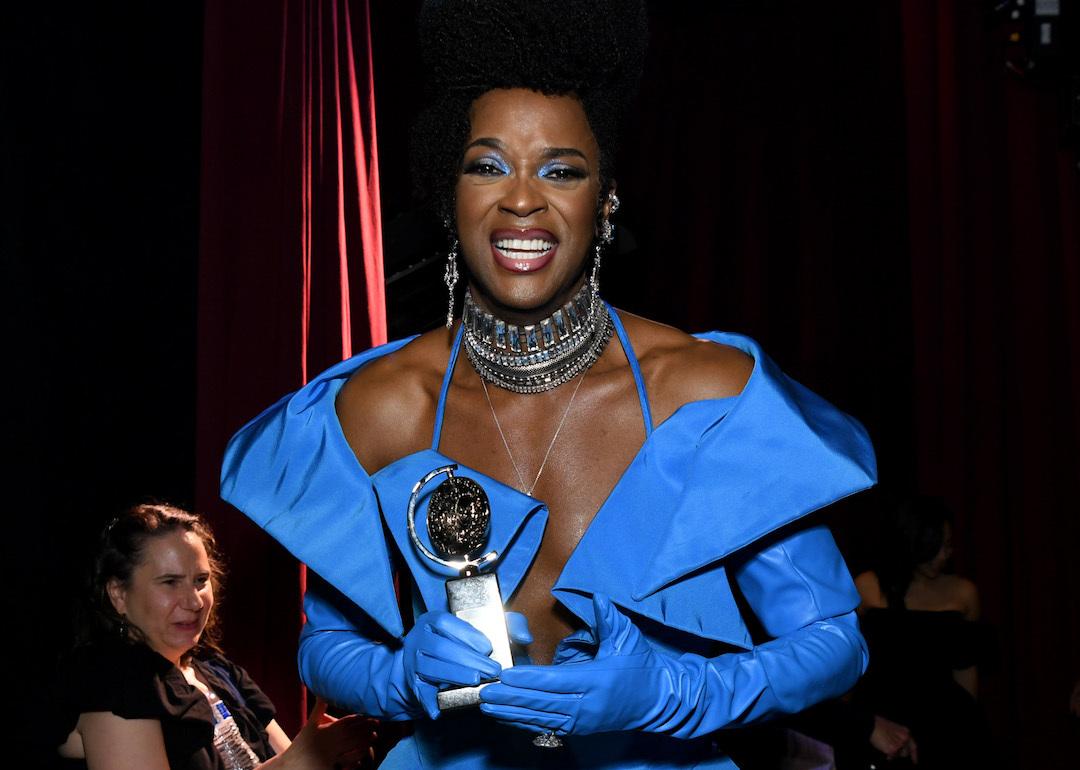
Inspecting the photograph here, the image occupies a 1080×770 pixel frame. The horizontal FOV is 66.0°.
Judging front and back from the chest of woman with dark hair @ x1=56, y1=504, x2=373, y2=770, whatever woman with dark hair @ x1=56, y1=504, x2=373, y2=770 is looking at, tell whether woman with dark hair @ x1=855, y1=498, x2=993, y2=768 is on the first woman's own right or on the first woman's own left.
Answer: on the first woman's own left

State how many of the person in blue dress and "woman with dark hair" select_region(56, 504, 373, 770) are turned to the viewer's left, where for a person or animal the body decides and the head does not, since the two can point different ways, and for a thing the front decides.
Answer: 0

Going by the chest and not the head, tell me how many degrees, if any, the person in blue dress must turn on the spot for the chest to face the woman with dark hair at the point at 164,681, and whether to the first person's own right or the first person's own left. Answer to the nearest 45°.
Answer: approximately 135° to the first person's own right

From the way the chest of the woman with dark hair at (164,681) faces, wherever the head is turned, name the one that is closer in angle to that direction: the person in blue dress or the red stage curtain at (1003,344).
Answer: the person in blue dress

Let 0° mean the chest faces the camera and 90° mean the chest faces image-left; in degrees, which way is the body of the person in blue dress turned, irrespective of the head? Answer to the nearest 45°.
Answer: approximately 0°

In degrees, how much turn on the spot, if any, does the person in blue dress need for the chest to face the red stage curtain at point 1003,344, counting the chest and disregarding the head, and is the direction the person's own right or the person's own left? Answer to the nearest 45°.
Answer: approximately 135° to the person's own left

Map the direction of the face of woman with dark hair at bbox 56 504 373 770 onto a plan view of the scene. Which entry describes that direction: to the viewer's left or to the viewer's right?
to the viewer's right

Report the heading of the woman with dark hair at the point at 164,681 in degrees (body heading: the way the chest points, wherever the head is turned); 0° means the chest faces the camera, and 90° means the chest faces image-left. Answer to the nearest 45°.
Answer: approximately 315°

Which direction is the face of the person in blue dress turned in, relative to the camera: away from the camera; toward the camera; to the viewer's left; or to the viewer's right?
toward the camera
